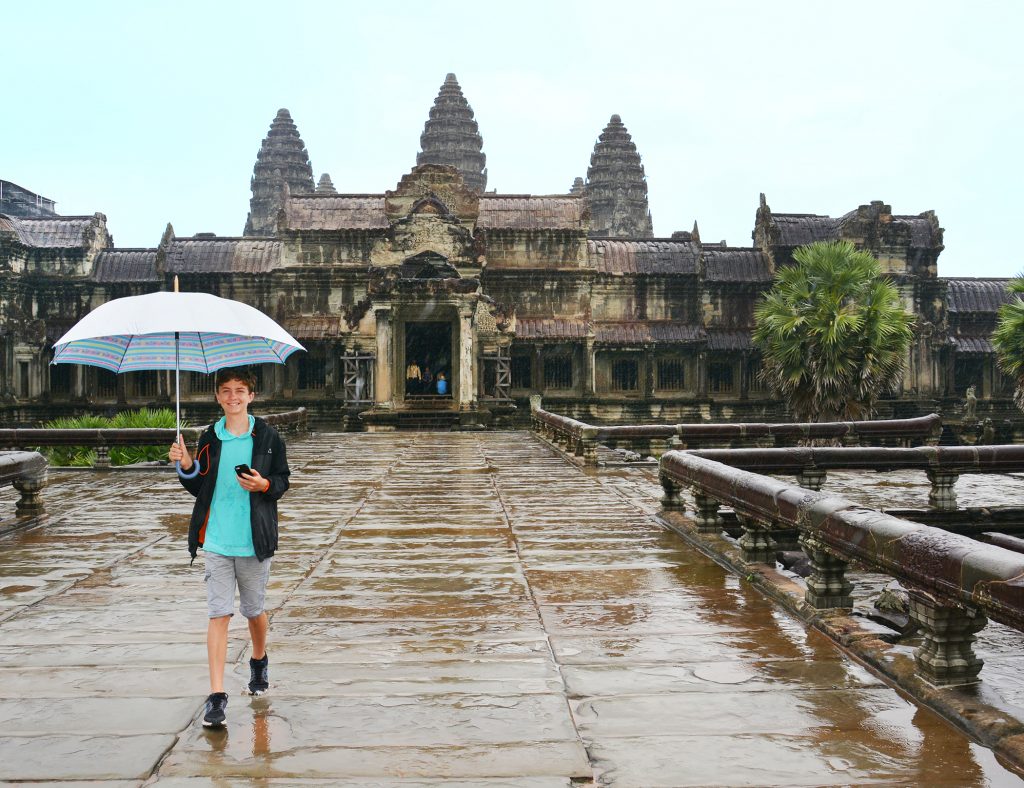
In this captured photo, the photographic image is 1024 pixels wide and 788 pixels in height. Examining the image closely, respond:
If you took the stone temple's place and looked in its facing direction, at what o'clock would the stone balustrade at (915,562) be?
The stone balustrade is roughly at 12 o'clock from the stone temple.

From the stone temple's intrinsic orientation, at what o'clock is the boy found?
The boy is roughly at 12 o'clock from the stone temple.

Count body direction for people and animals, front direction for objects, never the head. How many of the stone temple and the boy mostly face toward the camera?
2
